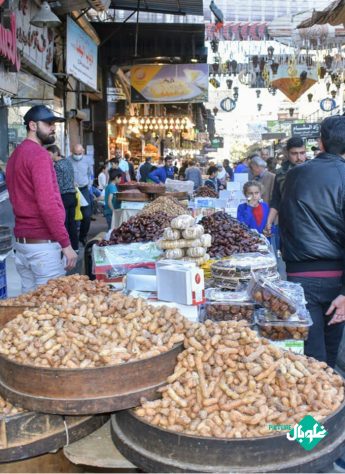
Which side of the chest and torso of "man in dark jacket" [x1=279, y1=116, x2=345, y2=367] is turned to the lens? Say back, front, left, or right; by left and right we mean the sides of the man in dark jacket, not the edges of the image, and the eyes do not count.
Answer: back

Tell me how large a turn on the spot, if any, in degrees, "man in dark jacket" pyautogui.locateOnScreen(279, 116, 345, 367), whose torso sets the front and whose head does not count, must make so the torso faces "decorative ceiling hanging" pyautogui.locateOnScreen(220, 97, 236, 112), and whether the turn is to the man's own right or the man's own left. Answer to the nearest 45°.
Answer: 0° — they already face it

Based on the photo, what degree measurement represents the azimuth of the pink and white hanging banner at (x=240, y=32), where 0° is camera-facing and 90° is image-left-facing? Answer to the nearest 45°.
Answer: approximately 0°

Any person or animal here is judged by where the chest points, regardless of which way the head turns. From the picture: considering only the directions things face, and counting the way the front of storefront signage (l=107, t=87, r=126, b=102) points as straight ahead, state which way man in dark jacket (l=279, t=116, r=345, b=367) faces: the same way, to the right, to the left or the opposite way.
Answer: the opposite way

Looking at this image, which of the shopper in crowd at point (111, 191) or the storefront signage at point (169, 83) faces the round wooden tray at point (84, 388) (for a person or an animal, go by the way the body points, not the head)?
the storefront signage

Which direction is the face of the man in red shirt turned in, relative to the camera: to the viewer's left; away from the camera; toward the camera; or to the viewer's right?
to the viewer's right
